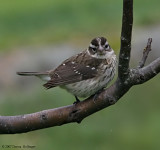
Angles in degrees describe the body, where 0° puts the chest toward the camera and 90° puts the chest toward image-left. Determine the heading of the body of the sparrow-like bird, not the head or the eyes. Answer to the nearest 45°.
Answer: approximately 270°
